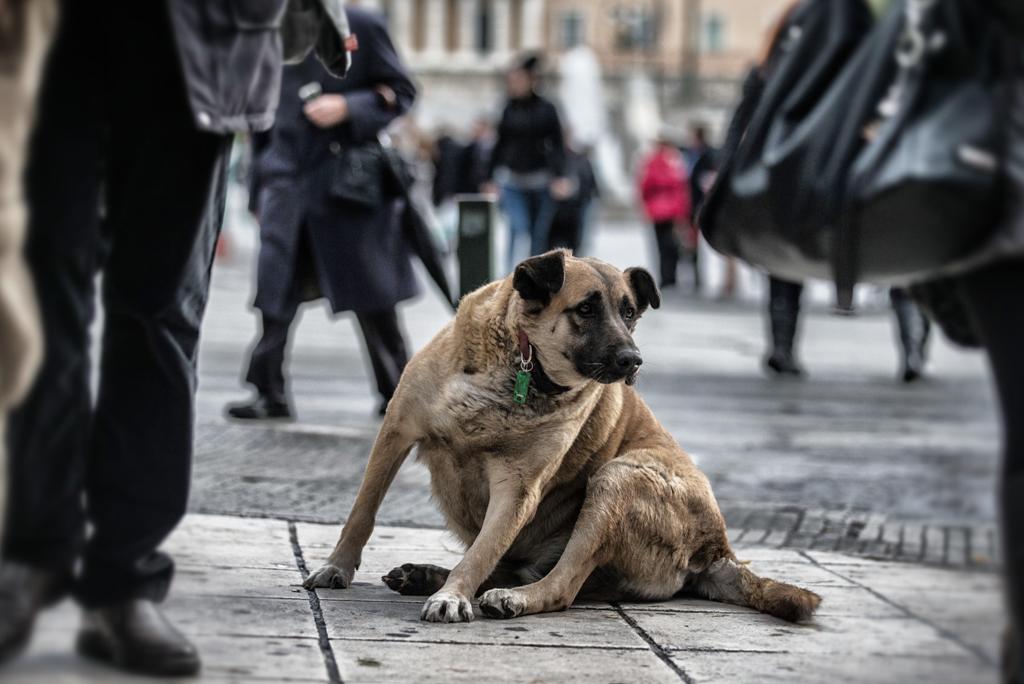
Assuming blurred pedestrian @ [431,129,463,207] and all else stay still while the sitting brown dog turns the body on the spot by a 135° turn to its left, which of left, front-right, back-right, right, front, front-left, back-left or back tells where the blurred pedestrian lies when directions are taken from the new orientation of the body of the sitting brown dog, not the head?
left

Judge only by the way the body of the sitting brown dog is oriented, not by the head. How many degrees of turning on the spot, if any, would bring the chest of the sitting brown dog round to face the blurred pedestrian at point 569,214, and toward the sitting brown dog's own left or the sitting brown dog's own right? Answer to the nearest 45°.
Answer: approximately 135° to the sitting brown dog's own right

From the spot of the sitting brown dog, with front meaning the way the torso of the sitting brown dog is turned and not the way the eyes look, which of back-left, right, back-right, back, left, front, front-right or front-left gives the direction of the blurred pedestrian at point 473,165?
back-right

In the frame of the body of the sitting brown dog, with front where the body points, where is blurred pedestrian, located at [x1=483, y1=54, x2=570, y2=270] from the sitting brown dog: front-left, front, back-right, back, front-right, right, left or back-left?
back-right

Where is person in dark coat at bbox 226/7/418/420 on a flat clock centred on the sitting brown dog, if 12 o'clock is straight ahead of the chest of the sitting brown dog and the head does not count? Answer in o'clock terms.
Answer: The person in dark coat is roughly at 4 o'clock from the sitting brown dog.

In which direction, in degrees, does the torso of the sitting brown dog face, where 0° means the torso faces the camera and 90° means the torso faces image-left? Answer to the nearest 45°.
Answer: approximately 45°
